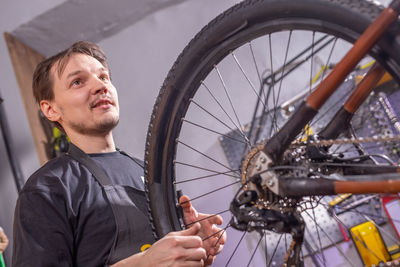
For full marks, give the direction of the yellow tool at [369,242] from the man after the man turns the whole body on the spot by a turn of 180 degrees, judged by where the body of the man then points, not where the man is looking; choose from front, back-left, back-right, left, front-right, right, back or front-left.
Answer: right

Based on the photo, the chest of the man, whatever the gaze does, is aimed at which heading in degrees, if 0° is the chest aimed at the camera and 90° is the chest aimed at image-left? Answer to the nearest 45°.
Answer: approximately 315°

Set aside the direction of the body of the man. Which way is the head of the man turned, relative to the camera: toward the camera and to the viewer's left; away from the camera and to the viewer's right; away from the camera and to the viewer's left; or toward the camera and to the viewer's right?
toward the camera and to the viewer's right
